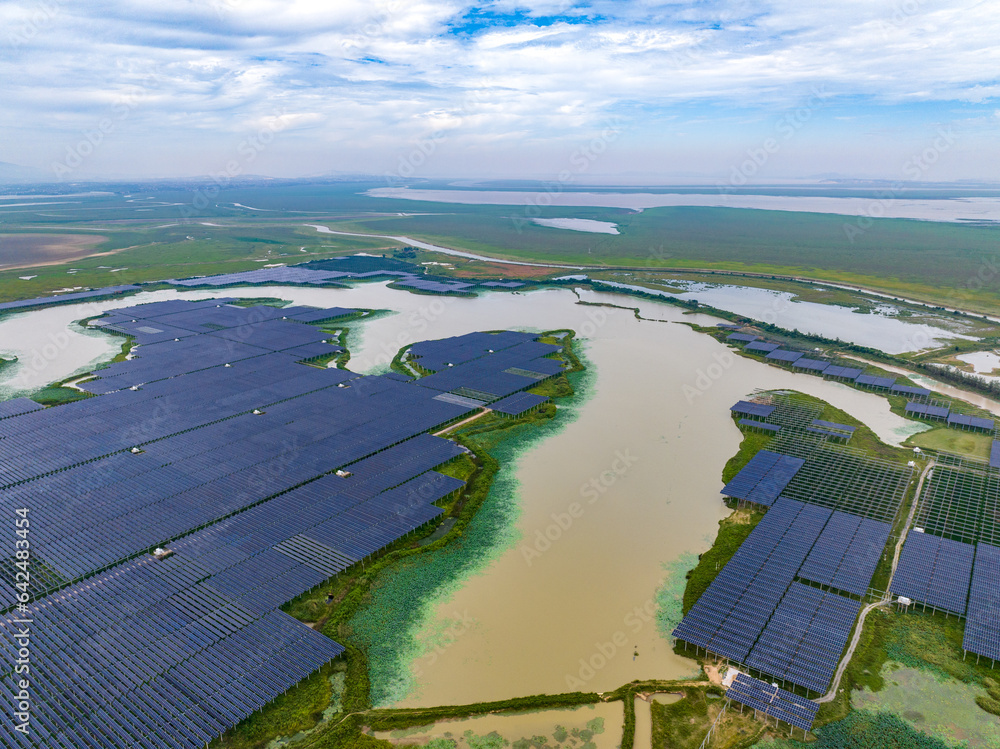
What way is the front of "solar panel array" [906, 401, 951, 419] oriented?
toward the camera
